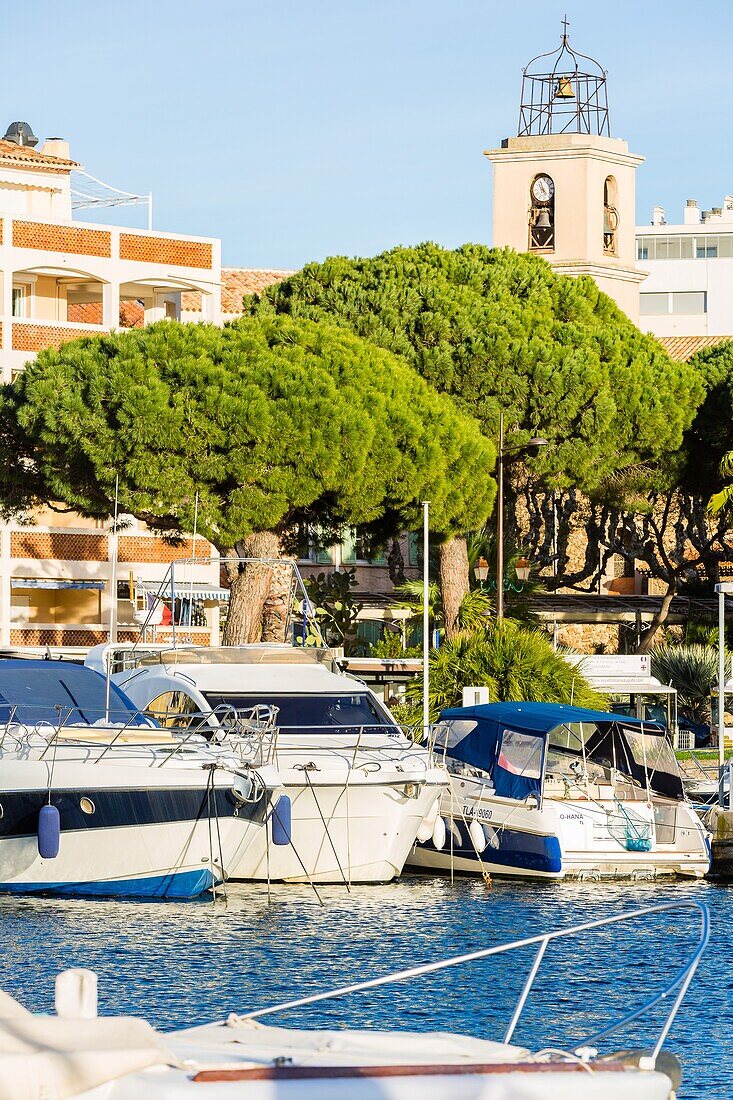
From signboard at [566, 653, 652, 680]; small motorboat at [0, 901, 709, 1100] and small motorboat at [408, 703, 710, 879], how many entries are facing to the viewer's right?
1

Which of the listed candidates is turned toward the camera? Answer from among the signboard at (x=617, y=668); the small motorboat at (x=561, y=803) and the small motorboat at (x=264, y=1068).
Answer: the signboard

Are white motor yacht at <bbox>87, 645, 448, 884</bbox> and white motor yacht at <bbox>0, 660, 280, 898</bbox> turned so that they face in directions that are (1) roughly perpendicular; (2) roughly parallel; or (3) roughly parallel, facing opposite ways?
roughly parallel

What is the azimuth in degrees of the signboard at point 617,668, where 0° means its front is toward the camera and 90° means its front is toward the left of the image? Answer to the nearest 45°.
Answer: approximately 0°

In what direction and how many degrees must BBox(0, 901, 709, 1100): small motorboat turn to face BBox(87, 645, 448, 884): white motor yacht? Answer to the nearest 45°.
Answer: approximately 90° to its left

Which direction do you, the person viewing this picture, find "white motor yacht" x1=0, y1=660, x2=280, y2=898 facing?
facing the viewer and to the right of the viewer

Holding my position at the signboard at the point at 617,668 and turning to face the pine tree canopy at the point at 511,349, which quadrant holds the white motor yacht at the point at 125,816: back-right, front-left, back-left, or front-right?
back-left

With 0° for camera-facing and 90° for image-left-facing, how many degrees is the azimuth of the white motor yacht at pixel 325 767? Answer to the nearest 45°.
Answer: approximately 315°

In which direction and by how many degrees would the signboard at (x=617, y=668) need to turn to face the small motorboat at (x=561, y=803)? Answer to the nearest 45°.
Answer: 0° — it already faces it

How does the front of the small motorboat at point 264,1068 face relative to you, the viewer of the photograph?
facing to the right of the viewer

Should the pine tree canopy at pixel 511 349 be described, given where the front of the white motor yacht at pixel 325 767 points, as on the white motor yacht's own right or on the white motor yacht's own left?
on the white motor yacht's own left

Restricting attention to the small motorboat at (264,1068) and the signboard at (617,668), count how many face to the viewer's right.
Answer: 1

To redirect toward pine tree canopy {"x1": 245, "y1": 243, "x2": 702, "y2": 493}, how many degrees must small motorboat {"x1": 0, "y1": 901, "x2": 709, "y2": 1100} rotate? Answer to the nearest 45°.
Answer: approximately 90° to its left

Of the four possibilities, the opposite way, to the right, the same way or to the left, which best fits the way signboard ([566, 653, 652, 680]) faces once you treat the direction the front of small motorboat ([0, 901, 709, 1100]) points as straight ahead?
to the right
